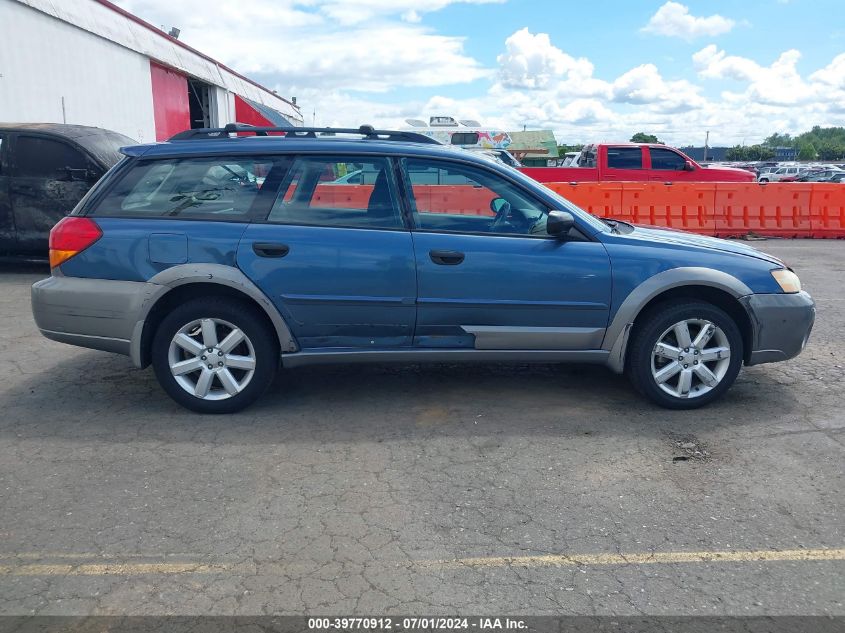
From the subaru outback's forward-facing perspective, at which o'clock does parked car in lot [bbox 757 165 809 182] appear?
The parked car in lot is roughly at 10 o'clock from the subaru outback.

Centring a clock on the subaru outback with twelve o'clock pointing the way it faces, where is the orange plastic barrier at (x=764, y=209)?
The orange plastic barrier is roughly at 10 o'clock from the subaru outback.

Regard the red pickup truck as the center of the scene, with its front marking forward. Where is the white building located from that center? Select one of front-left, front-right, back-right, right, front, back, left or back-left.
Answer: back

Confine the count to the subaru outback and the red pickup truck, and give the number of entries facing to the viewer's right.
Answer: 2

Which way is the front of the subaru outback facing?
to the viewer's right

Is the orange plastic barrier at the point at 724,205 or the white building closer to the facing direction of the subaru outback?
the orange plastic barrier

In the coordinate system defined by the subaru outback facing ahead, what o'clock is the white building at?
The white building is roughly at 8 o'clock from the subaru outback.

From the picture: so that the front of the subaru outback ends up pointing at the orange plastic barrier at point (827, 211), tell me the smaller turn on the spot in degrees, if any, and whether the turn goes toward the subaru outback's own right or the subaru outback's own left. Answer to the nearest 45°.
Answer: approximately 45° to the subaru outback's own left

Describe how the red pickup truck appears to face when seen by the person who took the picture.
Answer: facing to the right of the viewer

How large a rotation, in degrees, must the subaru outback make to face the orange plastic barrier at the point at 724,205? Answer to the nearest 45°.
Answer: approximately 45° to its left

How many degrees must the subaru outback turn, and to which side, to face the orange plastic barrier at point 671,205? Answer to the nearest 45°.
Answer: approximately 45° to its left

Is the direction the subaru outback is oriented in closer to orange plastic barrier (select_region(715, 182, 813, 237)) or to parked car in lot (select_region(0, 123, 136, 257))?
the orange plastic barrier
